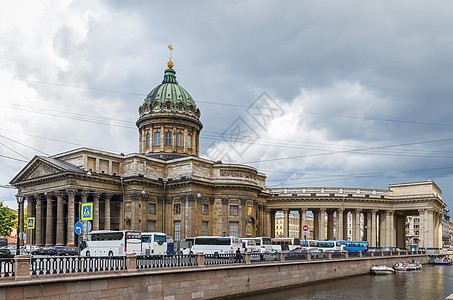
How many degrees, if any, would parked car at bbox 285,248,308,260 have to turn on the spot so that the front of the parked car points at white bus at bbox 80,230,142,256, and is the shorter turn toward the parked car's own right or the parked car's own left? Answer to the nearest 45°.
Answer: approximately 45° to the parked car's own right

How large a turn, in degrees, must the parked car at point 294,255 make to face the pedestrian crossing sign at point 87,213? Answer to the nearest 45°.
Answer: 0° — it already faces it

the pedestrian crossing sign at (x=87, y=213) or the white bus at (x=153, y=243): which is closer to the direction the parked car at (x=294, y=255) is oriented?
the pedestrian crossing sign

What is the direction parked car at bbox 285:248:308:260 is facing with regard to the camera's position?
facing the viewer and to the left of the viewer
